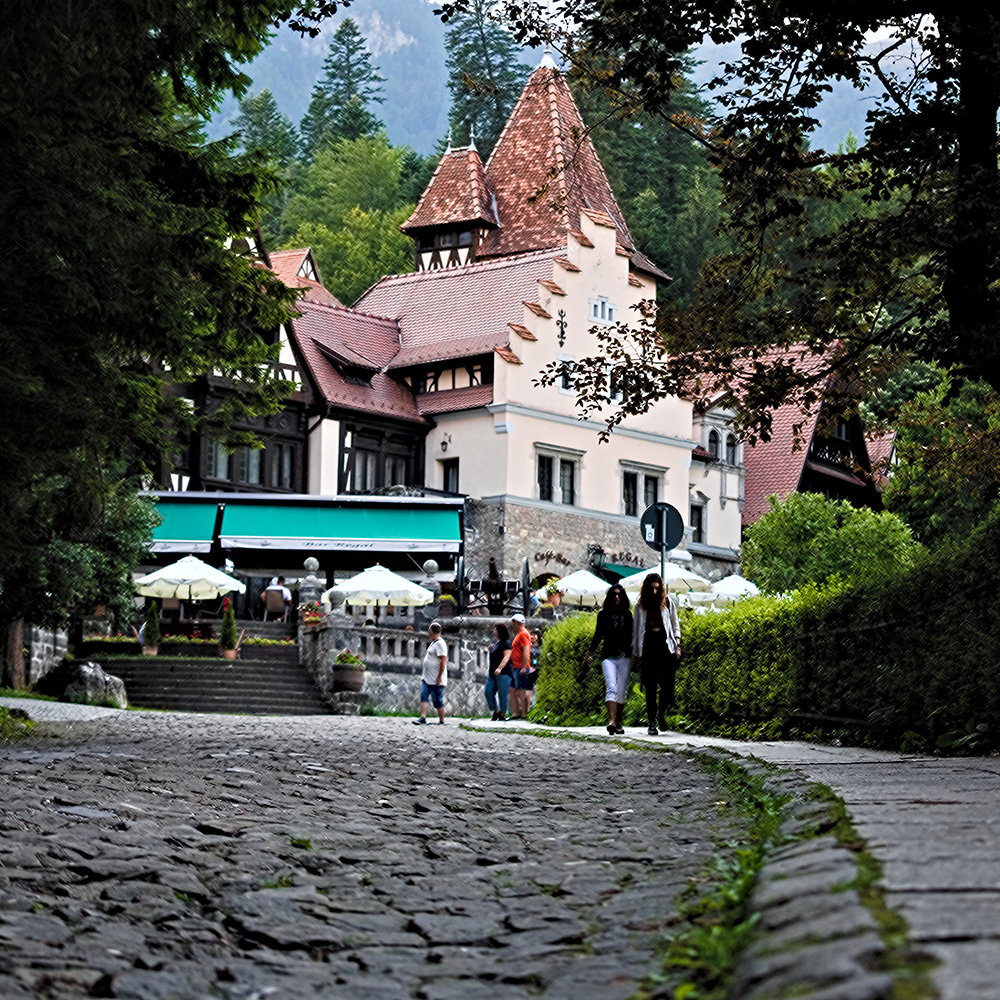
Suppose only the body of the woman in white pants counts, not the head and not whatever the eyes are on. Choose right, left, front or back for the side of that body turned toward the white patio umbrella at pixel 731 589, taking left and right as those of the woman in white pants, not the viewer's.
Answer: back

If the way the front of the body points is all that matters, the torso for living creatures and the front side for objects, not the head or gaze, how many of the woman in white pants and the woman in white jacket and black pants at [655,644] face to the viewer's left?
0

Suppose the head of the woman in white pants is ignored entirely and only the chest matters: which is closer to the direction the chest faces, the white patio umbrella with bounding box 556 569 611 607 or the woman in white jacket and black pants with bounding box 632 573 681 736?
the woman in white jacket and black pants

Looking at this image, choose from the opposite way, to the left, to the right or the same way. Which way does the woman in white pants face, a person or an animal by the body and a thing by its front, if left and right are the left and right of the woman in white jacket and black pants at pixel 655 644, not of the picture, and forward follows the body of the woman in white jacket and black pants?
the same way

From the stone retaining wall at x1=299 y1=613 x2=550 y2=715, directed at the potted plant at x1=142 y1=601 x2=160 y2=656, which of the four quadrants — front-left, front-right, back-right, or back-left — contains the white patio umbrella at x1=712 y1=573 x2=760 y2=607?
back-right

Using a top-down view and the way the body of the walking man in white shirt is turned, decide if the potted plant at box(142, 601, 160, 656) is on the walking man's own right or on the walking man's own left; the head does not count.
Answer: on the walking man's own right

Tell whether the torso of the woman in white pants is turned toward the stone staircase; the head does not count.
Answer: no

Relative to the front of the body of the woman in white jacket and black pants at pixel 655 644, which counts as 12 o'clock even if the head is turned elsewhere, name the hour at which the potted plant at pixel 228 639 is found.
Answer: The potted plant is roughly at 5 o'clock from the woman in white jacket and black pants.

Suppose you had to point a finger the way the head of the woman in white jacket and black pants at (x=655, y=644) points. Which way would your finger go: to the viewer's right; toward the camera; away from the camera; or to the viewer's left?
toward the camera

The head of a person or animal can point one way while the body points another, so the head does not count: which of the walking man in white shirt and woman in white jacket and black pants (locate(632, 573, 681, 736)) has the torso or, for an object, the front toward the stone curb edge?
the woman in white jacket and black pants

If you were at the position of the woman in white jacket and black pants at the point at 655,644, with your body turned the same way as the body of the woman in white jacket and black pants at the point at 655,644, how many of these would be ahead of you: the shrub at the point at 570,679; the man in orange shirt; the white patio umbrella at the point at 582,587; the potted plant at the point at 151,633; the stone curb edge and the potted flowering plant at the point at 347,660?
1

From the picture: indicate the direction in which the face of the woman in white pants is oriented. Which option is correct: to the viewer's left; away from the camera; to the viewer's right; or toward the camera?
toward the camera

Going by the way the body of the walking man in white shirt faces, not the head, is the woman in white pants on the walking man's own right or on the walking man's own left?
on the walking man's own left

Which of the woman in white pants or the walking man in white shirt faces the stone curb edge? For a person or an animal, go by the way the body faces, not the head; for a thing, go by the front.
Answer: the woman in white pants

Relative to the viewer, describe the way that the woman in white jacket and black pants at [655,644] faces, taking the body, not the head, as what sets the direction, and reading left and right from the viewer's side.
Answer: facing the viewer
